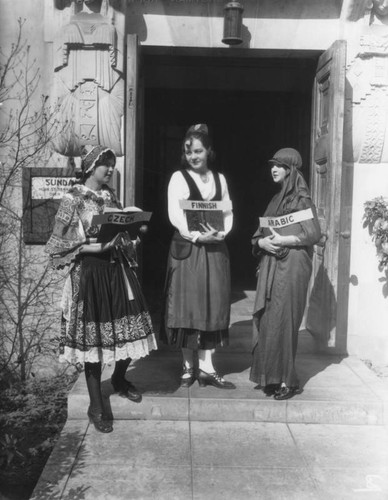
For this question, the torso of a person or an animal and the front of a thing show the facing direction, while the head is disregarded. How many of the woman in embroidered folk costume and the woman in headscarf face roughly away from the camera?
0

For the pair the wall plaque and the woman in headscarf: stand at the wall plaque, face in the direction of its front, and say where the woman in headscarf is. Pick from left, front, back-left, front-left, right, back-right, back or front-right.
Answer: front-left

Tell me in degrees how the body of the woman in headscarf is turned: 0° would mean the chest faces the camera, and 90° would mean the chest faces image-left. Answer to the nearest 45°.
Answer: approximately 45°

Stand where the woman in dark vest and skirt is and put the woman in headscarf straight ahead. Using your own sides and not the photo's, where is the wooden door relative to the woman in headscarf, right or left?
left

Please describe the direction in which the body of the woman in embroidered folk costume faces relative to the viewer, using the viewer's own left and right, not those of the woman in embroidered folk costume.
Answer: facing the viewer and to the right of the viewer

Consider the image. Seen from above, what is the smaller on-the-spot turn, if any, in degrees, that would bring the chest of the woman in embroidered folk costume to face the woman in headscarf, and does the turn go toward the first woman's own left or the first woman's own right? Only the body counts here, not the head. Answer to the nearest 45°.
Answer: approximately 45° to the first woman's own left

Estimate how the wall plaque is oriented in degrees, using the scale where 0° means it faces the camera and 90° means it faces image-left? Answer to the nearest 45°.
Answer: approximately 0°

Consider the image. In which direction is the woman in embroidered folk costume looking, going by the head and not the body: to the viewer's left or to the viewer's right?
to the viewer's right

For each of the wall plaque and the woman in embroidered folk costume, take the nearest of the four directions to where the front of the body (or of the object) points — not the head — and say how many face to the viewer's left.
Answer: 0

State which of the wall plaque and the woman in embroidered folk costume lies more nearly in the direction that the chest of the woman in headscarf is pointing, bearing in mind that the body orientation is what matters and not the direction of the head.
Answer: the woman in embroidered folk costume

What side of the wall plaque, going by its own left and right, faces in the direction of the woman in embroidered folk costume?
front

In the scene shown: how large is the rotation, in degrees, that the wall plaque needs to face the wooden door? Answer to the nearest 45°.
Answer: approximately 90° to its left

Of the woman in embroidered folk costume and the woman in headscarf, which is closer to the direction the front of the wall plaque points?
the woman in embroidered folk costume

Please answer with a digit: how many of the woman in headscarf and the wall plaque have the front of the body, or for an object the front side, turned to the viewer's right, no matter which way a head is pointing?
0
